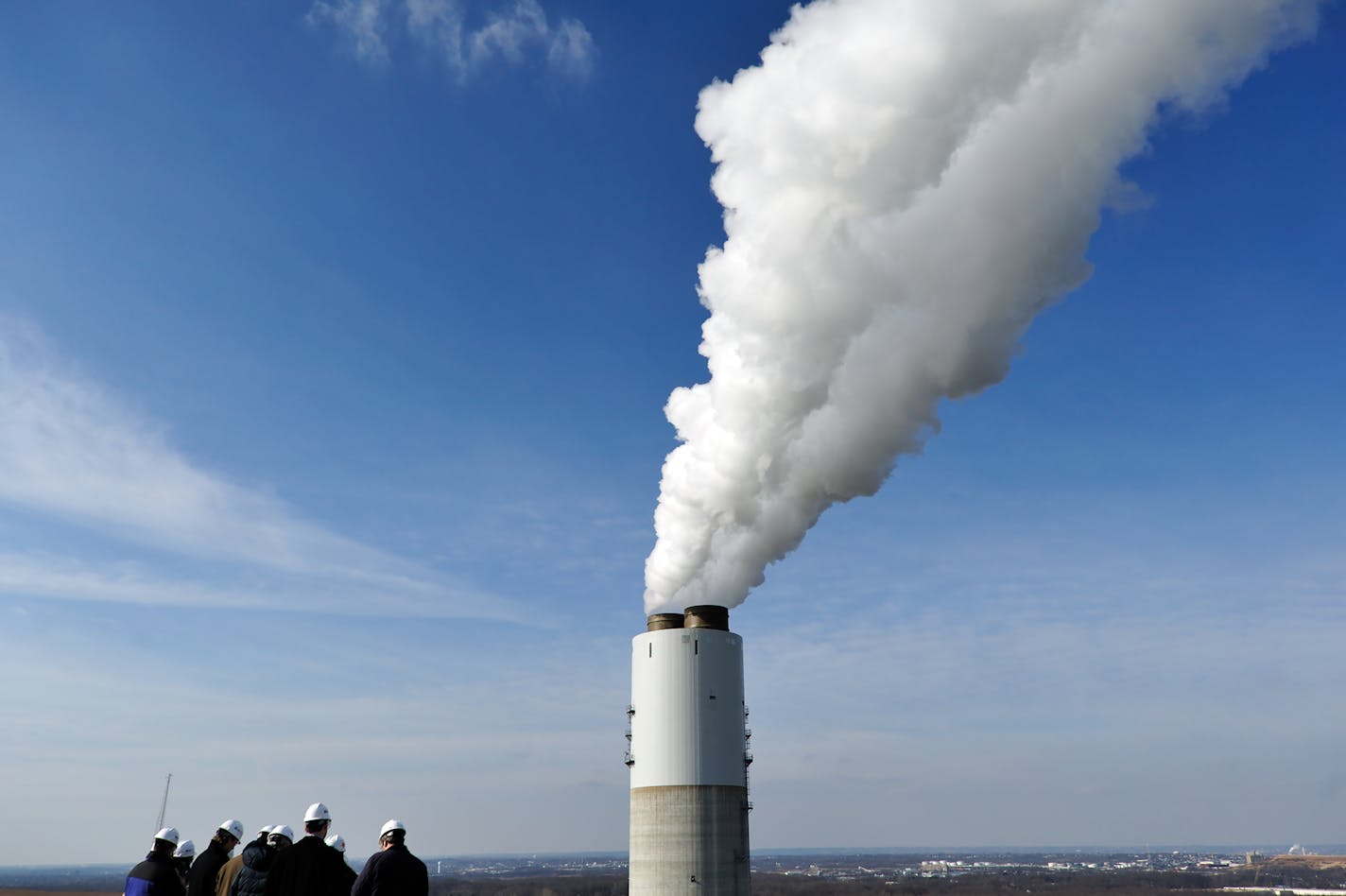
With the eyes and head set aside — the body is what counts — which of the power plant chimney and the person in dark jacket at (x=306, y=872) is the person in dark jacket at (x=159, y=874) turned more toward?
the power plant chimney

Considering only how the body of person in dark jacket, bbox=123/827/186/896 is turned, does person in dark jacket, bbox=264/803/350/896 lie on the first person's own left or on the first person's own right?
on the first person's own right

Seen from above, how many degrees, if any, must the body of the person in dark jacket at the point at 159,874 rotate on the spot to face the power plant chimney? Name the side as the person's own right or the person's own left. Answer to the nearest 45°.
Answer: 0° — they already face it

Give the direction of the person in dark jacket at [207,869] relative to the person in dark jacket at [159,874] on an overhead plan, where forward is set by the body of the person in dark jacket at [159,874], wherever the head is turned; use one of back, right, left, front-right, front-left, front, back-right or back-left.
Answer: right

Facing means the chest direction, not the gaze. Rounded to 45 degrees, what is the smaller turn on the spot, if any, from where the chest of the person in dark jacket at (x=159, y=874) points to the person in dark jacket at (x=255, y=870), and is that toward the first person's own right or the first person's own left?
approximately 90° to the first person's own right

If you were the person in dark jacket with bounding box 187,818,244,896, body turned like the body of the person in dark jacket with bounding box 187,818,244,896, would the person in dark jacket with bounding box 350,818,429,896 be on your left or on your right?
on your right

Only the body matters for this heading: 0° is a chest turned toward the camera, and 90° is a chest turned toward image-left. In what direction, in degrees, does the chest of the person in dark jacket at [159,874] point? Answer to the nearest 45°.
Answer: approximately 225°

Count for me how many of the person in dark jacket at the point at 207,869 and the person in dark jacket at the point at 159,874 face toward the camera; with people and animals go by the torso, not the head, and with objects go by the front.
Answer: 0

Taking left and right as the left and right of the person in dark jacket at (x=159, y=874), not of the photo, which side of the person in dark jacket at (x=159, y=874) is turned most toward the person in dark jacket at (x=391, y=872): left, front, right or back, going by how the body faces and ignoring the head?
right
